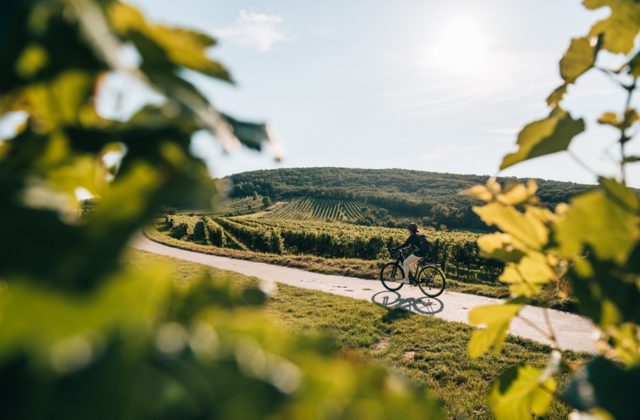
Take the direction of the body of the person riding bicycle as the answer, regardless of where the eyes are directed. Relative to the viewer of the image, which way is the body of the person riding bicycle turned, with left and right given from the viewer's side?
facing to the left of the viewer
